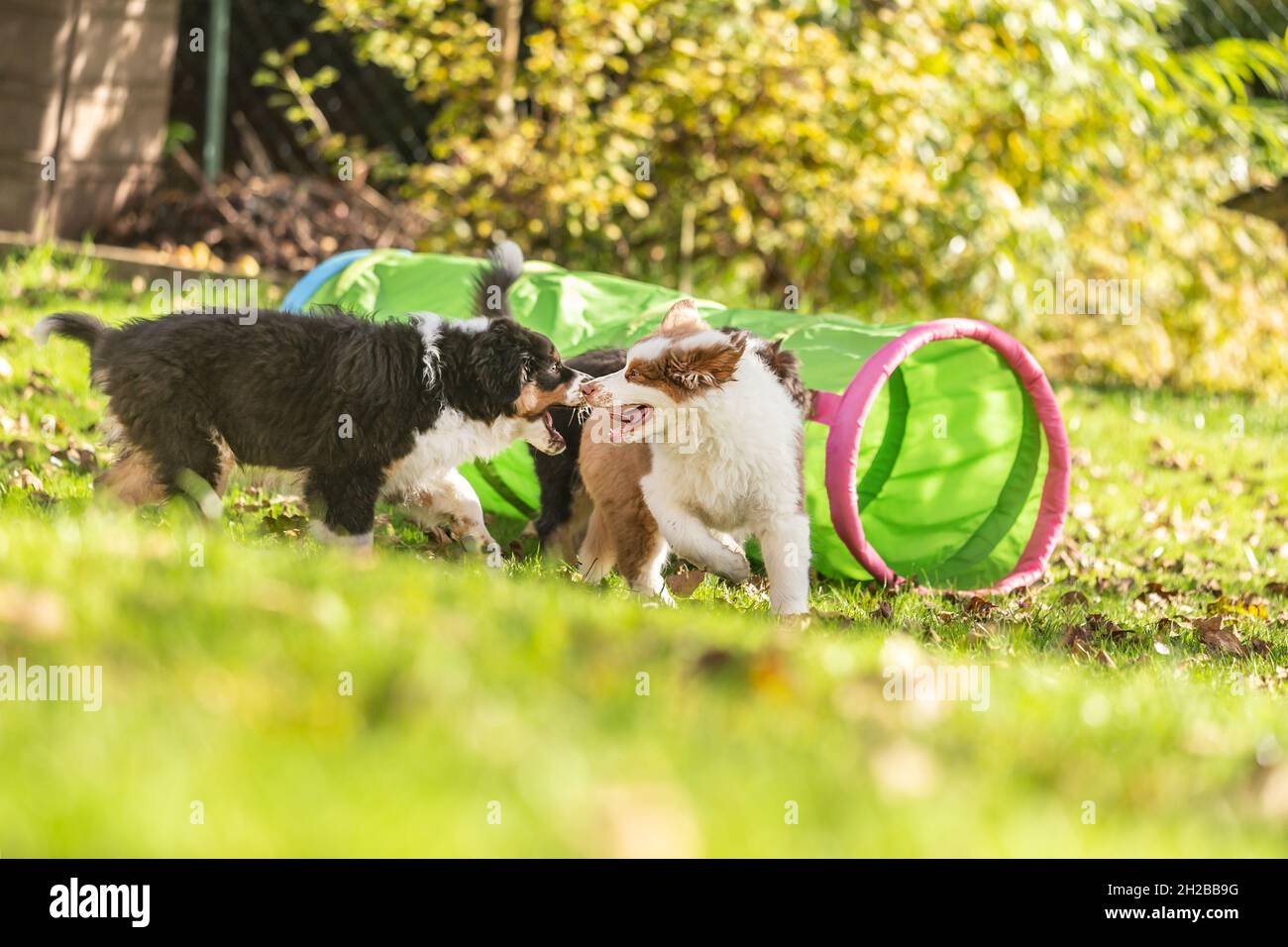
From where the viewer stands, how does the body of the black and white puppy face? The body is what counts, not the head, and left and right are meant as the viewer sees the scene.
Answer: facing to the right of the viewer

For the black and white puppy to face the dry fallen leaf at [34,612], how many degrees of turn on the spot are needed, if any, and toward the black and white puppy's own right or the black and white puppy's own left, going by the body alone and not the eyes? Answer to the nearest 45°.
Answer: approximately 90° to the black and white puppy's own right

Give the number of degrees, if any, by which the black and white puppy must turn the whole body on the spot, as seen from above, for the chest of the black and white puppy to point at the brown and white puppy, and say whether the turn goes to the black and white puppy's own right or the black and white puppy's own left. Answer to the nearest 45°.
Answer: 0° — it already faces it

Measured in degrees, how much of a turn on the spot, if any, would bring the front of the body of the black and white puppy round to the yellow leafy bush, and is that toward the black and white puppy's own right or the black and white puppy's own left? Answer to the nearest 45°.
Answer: approximately 45° to the black and white puppy's own left

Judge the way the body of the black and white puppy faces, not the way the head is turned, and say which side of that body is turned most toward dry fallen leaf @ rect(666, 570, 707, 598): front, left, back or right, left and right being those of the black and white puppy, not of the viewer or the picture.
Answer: front

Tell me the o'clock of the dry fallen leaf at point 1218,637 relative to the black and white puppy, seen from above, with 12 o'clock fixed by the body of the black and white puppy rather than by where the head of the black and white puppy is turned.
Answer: The dry fallen leaf is roughly at 12 o'clock from the black and white puppy.
